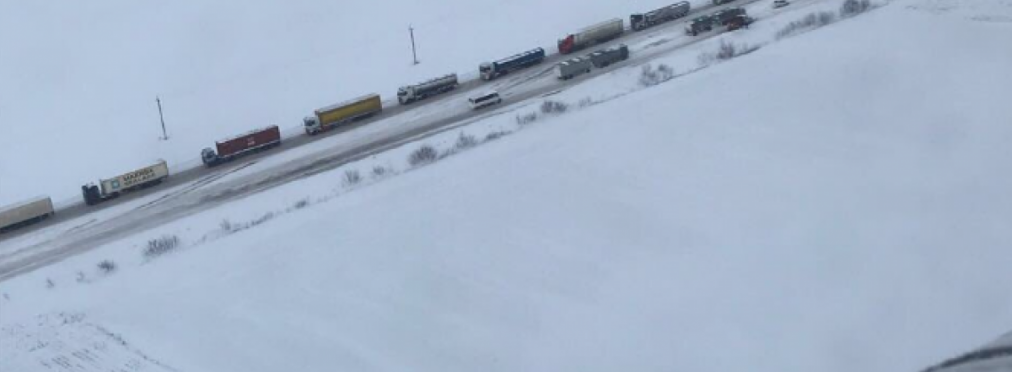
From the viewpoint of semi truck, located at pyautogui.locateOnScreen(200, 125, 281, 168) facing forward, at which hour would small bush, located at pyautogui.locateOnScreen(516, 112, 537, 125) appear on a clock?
The small bush is roughly at 8 o'clock from the semi truck.

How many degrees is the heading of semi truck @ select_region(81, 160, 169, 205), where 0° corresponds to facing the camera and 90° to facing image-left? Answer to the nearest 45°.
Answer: approximately 45°

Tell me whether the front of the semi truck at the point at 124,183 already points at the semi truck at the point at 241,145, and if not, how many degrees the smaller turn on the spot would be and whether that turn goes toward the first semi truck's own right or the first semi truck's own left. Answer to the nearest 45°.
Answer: approximately 135° to the first semi truck's own left

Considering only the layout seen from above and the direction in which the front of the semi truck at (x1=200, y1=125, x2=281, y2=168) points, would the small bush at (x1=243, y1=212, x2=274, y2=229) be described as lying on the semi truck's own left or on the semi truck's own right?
on the semi truck's own left

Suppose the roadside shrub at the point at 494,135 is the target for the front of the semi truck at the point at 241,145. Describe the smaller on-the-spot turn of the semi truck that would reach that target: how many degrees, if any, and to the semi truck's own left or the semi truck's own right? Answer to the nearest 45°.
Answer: approximately 135° to the semi truck's own left

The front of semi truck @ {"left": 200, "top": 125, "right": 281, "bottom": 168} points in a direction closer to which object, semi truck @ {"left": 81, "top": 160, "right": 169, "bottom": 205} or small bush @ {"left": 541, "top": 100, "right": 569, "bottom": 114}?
the semi truck

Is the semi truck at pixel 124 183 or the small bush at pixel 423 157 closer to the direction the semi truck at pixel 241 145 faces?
the semi truck

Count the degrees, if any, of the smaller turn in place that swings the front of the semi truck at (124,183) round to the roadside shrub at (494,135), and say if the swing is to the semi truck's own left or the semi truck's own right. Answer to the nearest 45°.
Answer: approximately 135° to the semi truck's own left

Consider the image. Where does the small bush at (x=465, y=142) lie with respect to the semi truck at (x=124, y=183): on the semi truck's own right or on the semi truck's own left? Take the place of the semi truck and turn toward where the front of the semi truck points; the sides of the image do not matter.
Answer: on the semi truck's own left

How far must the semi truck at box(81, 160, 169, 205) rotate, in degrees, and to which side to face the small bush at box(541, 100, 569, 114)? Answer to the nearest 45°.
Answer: approximately 135° to its left
